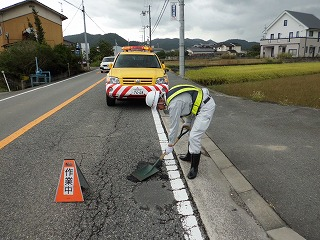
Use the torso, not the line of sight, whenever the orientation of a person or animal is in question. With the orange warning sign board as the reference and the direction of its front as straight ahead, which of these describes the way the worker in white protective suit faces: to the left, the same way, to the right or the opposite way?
to the right

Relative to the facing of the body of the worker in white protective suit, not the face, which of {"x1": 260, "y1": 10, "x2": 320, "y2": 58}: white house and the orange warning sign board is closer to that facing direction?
the orange warning sign board

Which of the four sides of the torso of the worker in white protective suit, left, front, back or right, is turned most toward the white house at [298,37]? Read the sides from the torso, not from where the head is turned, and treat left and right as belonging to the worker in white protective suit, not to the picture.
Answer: right

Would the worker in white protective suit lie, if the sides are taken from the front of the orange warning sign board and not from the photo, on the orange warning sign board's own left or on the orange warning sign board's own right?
on the orange warning sign board's own left

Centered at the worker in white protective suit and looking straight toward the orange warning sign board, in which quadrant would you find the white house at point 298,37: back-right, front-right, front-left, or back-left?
back-right

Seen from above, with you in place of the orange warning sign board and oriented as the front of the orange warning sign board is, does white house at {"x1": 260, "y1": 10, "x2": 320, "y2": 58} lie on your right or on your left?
on your left

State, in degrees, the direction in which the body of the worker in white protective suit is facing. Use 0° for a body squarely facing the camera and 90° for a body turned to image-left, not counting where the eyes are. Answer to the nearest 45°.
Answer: approximately 90°

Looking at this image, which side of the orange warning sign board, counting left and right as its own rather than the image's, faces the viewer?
front

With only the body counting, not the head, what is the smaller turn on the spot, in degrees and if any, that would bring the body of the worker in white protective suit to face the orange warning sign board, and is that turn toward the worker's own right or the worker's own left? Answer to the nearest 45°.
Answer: approximately 45° to the worker's own left
